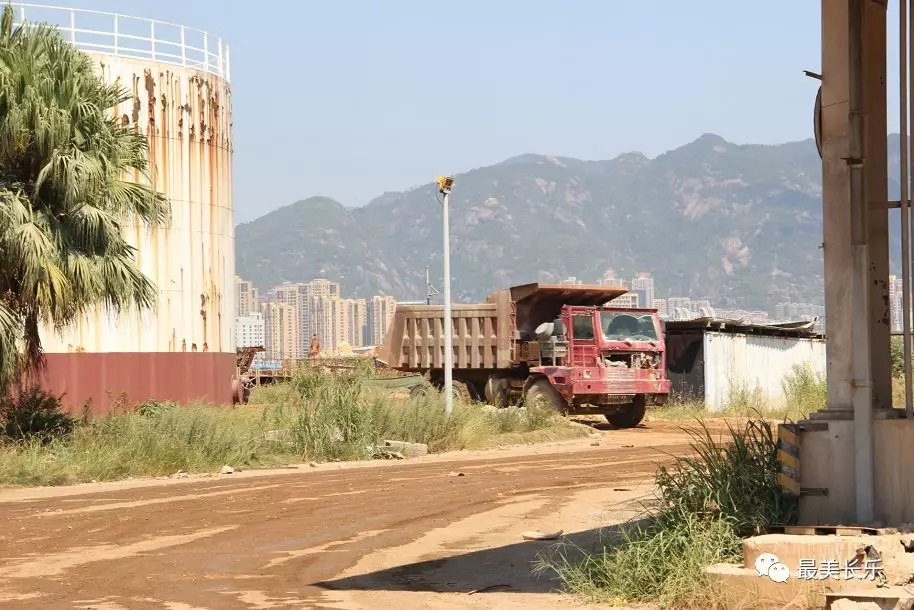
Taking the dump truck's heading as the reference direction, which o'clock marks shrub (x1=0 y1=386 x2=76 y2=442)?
The shrub is roughly at 3 o'clock from the dump truck.

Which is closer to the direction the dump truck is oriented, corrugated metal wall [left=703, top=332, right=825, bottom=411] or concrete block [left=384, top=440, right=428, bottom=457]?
the concrete block

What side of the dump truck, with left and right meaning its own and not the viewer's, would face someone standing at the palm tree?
right

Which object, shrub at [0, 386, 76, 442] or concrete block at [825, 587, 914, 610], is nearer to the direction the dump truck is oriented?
the concrete block

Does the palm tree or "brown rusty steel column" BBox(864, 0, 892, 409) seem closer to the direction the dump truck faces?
the brown rusty steel column

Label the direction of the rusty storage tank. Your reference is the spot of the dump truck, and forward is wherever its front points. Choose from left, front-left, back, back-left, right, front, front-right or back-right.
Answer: back-right

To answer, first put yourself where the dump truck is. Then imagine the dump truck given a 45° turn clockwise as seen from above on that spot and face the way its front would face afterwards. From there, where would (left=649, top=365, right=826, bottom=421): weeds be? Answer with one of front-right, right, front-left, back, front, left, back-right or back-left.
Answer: back-left

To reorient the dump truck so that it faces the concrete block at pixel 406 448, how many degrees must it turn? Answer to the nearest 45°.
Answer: approximately 45° to its right

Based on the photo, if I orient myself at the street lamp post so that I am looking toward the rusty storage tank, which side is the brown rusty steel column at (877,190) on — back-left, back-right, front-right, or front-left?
back-left

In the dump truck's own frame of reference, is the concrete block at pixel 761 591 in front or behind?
in front

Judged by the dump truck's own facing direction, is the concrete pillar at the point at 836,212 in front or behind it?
in front

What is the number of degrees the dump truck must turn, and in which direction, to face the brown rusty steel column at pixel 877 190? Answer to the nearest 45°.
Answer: approximately 45° to its right

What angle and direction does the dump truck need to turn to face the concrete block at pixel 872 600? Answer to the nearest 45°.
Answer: approximately 45° to its right

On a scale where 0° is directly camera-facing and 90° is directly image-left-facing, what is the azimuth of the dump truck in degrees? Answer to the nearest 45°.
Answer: approximately 315°
